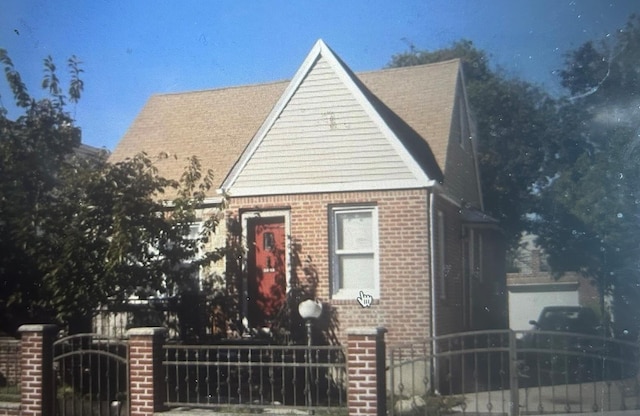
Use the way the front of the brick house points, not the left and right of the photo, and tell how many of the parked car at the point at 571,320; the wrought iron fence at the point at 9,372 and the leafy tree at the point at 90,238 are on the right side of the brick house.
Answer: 2

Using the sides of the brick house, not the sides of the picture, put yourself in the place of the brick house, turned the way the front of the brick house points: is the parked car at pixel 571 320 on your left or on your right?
on your left

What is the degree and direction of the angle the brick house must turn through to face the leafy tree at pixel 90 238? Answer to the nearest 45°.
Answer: approximately 90° to its right

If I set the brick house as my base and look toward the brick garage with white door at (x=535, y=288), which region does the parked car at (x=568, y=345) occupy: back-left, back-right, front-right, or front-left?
front-right

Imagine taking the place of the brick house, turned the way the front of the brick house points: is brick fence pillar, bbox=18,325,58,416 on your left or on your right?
on your right

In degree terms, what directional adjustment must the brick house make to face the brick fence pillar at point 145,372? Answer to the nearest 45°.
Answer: approximately 45° to its right

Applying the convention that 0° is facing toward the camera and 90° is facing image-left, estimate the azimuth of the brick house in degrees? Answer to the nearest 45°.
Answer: approximately 0°

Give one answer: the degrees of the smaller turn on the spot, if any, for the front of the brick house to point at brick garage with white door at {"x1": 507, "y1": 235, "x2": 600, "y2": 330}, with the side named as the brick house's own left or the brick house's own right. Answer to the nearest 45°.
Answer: approximately 90° to the brick house's own left

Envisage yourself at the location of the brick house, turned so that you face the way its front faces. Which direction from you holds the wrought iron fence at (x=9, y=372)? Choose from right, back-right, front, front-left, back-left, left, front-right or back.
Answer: right

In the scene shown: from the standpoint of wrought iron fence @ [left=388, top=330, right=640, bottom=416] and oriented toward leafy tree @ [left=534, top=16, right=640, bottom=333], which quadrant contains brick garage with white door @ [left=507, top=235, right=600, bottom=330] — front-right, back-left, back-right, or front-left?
front-left

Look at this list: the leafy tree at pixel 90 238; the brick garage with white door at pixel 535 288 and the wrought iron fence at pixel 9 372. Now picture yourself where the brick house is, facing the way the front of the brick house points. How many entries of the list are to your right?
2

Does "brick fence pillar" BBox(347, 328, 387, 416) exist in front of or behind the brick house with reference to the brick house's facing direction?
in front
